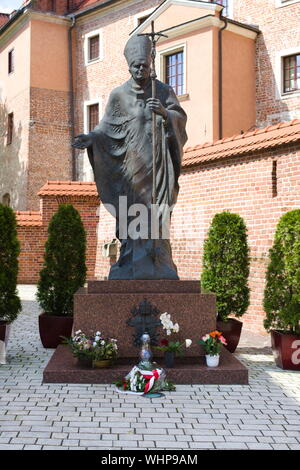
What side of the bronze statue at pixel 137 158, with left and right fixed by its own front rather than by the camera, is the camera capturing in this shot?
front

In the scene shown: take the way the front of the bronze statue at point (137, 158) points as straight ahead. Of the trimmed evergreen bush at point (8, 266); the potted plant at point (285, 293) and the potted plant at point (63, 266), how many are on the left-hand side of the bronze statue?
1

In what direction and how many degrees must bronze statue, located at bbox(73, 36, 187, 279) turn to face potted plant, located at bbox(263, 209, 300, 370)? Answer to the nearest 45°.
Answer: approximately 90° to its left

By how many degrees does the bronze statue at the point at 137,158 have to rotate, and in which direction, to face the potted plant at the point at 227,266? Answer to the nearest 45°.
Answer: approximately 135° to its left

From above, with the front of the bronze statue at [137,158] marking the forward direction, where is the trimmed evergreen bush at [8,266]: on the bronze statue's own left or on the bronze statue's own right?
on the bronze statue's own right

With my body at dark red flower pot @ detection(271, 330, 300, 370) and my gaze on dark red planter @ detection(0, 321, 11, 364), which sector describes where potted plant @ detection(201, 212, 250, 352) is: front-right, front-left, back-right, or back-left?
front-right
